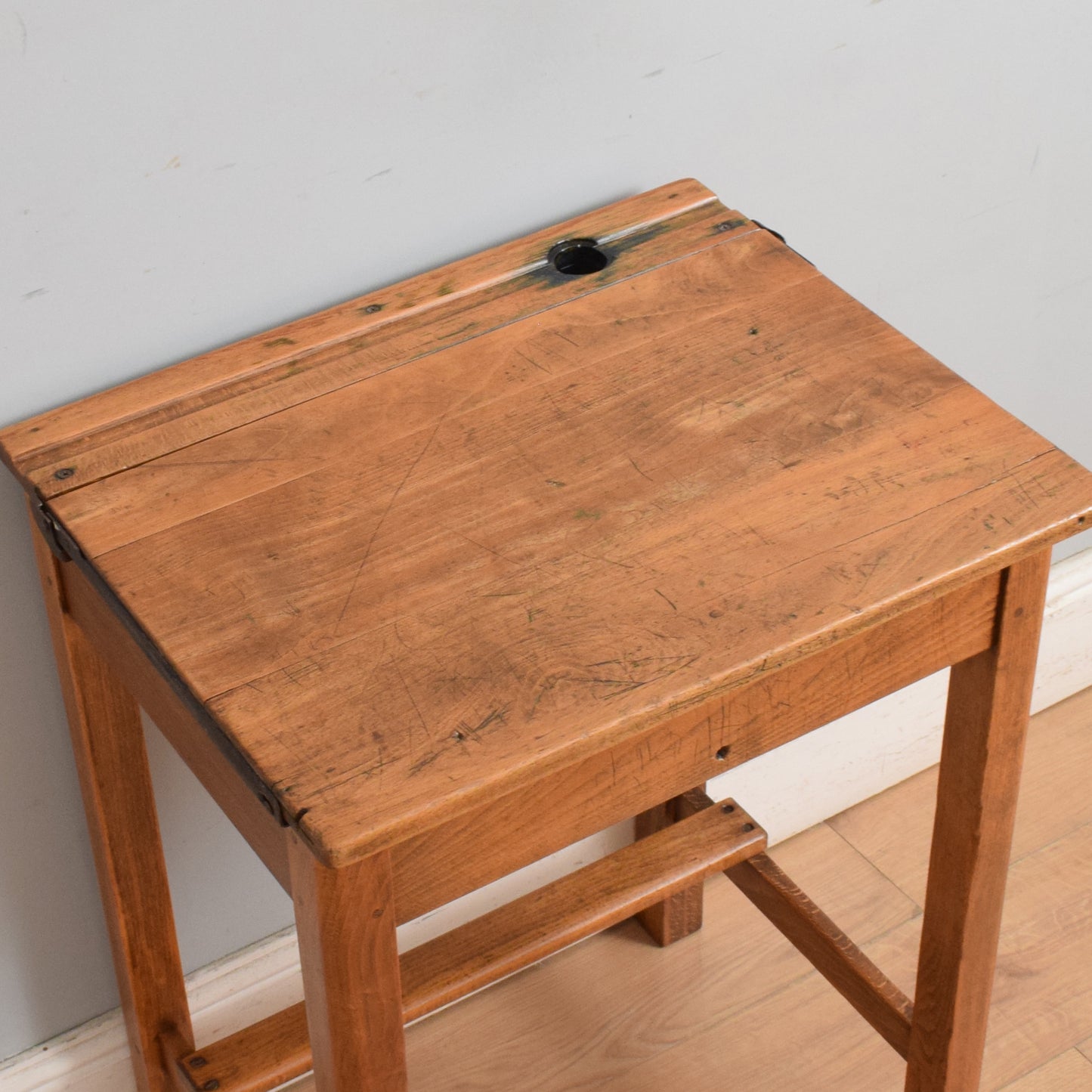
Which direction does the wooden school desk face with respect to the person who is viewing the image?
facing the viewer and to the right of the viewer
